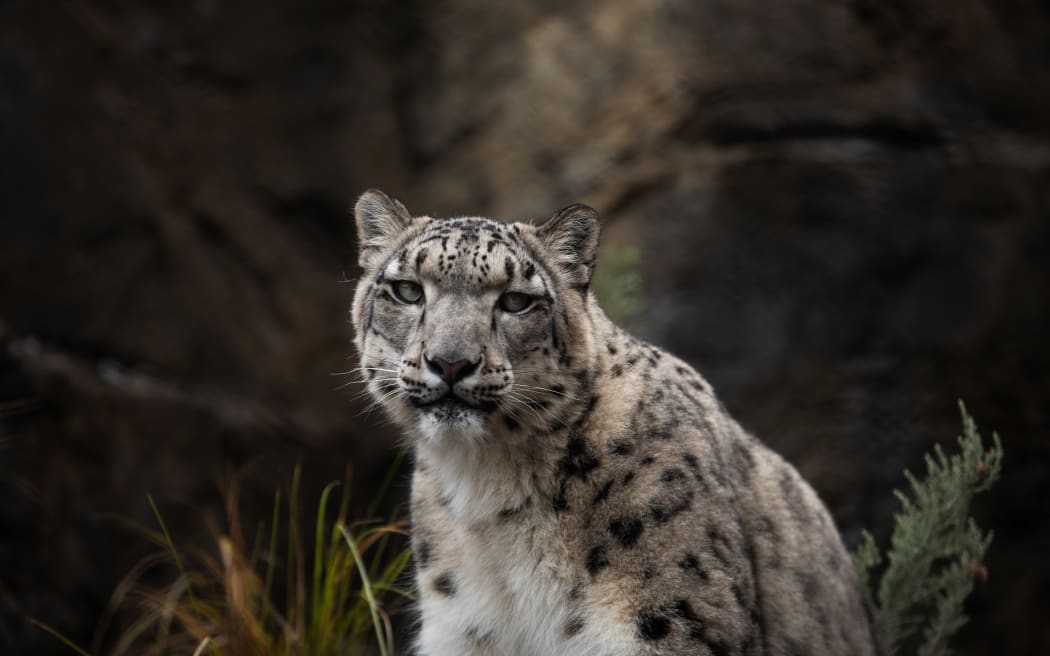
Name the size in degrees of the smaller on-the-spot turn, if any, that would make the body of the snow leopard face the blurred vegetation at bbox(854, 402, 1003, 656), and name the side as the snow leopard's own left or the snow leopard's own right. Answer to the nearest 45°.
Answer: approximately 180°

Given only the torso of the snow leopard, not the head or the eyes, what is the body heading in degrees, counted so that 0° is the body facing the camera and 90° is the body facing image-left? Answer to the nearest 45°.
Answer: approximately 45°
